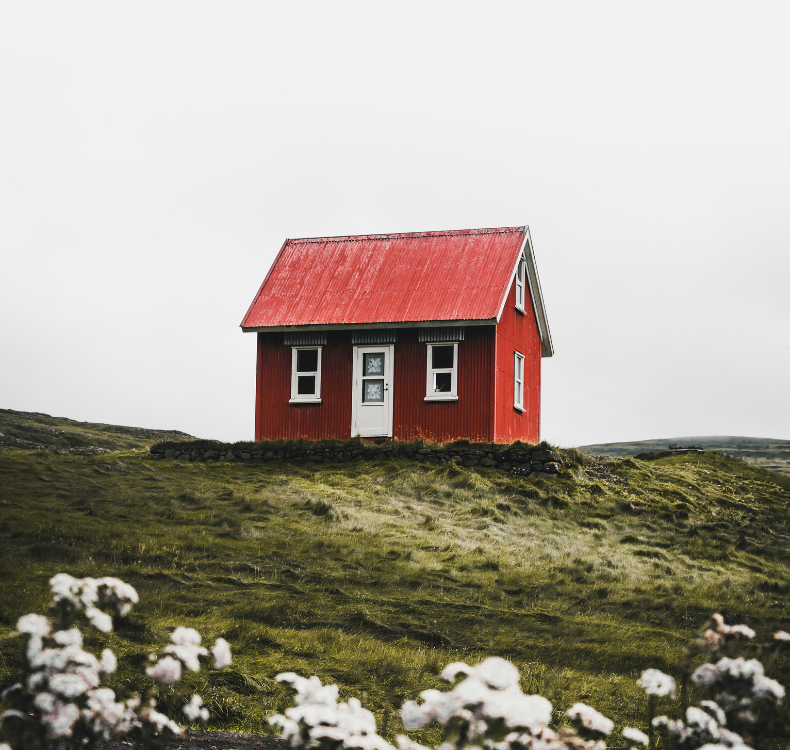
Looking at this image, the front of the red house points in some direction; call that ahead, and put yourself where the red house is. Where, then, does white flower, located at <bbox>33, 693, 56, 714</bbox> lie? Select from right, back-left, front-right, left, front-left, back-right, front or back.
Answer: front

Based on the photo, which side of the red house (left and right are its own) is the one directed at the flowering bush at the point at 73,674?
front

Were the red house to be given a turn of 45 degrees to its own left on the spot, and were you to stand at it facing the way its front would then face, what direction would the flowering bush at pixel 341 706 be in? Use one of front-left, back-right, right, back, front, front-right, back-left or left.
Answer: front-right

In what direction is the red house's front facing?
toward the camera

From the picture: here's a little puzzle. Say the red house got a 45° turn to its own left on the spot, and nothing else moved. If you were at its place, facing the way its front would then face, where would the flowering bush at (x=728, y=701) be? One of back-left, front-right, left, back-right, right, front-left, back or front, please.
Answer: front-right

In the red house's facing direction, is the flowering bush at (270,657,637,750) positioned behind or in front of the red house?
in front
